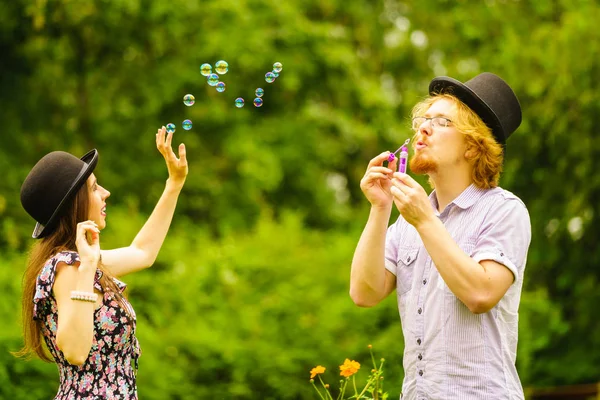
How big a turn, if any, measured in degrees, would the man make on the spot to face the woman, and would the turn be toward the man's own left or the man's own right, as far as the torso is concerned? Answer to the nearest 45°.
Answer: approximately 45° to the man's own right

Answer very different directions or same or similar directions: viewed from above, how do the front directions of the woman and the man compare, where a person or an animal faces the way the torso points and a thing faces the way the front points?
very different directions

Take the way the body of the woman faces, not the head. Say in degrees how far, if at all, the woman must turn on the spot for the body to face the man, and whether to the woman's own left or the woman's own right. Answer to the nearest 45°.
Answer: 0° — they already face them

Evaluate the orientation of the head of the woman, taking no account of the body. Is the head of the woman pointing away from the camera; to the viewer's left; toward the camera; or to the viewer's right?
to the viewer's right

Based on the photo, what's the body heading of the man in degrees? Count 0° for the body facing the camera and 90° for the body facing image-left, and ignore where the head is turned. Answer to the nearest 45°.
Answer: approximately 45°

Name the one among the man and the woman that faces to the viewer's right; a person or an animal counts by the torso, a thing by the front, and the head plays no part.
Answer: the woman

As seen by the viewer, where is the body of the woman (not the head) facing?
to the viewer's right

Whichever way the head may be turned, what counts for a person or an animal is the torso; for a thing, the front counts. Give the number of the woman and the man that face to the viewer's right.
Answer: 1
